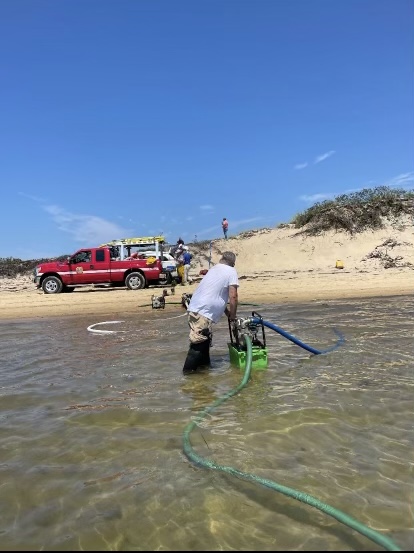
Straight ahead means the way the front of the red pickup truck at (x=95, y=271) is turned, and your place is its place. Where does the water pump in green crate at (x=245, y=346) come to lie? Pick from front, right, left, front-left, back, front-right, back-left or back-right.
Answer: left

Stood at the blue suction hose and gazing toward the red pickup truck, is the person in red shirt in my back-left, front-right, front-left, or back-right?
front-right

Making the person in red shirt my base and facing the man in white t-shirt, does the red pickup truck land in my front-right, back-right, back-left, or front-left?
front-right

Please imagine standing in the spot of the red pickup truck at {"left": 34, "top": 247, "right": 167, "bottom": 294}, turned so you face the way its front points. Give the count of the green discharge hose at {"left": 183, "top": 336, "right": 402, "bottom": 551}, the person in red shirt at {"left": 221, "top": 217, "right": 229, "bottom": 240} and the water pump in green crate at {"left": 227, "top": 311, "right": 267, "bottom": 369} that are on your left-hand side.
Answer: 2

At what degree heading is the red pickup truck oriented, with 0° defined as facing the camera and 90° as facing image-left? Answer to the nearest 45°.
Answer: approximately 90°

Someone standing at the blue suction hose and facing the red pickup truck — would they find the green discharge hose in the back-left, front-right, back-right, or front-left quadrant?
back-left

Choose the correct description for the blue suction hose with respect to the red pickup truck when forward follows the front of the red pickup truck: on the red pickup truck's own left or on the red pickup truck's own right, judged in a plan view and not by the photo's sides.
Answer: on the red pickup truck's own left

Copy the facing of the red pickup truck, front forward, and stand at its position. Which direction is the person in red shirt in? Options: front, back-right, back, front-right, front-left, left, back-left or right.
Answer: back-right

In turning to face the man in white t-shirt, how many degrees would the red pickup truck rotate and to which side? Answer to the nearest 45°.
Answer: approximately 90° to its left

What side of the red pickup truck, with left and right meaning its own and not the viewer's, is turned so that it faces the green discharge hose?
left

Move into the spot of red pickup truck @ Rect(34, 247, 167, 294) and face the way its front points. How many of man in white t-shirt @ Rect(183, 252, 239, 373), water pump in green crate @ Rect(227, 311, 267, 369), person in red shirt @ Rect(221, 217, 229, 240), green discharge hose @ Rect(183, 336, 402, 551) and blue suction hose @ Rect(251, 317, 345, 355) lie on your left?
4

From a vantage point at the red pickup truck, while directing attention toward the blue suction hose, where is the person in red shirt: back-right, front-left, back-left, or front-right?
back-left

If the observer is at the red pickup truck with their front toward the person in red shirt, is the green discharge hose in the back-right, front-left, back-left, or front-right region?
back-right
